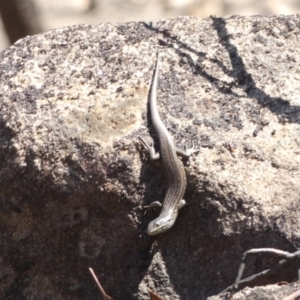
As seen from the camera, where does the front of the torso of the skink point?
toward the camera
